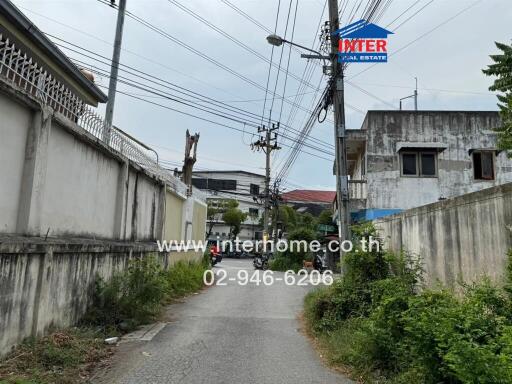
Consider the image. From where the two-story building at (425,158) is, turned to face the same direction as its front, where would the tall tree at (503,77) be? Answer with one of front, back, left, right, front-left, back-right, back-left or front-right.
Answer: left

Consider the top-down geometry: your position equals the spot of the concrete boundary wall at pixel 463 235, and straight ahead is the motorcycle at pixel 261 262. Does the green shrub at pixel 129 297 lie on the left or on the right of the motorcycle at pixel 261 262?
left

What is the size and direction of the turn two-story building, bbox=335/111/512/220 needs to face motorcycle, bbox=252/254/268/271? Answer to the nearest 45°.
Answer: approximately 45° to its right

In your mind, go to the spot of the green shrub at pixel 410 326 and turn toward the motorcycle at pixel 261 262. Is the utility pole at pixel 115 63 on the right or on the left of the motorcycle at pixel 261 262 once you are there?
left
